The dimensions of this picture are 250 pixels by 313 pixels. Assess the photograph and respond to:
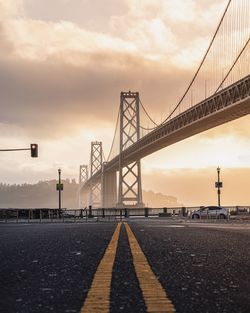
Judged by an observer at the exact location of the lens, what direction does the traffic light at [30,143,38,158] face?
facing the viewer

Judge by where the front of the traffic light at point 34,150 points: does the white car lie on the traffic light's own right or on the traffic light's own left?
on the traffic light's own left

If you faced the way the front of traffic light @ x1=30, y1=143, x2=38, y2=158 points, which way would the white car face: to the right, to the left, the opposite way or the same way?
to the right

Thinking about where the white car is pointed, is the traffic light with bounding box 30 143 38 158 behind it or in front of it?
in front

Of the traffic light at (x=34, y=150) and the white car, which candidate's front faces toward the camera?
the traffic light

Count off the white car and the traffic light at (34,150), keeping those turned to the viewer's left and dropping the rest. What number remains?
1
